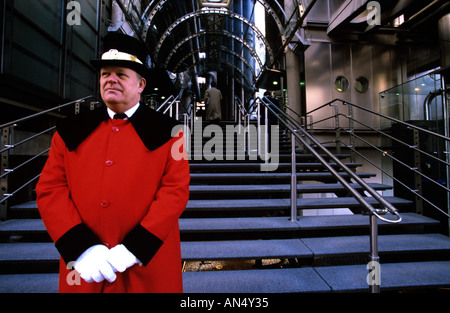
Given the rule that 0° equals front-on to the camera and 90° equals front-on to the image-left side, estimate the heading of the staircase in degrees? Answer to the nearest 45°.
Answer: approximately 0°

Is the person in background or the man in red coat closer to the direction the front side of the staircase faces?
the man in red coat

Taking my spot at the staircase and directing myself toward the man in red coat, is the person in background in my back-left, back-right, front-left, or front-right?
back-right

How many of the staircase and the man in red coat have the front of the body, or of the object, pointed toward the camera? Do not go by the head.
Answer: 2

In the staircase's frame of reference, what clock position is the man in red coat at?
The man in red coat is roughly at 1 o'clock from the staircase.

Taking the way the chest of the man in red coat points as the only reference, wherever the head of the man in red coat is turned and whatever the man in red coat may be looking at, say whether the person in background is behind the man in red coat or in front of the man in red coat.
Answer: behind

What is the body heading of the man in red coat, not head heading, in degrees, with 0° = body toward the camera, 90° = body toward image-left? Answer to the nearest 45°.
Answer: approximately 0°

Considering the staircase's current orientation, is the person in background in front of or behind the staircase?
behind
